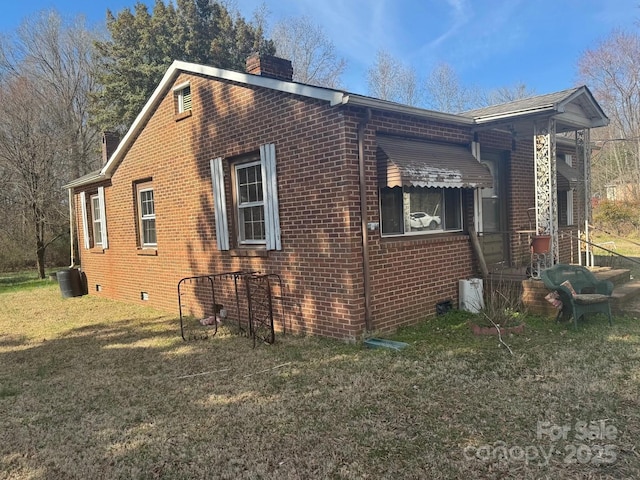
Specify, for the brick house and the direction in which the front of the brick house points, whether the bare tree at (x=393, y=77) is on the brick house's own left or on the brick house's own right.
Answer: on the brick house's own left

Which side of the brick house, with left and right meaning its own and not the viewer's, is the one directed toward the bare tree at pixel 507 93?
left

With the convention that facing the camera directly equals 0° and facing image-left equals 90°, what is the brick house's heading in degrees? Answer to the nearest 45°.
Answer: approximately 315°

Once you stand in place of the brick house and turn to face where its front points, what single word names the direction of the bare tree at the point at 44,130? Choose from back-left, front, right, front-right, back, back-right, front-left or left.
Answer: back

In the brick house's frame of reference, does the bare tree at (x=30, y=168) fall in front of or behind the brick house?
behind

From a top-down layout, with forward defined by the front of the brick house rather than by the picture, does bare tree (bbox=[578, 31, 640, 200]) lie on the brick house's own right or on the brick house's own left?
on the brick house's own left

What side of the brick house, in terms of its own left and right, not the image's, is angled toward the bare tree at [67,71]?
back
